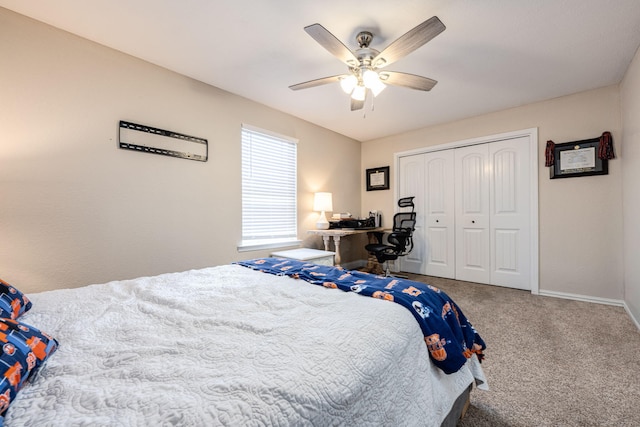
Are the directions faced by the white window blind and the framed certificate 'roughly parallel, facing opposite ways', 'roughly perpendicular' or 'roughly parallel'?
roughly perpendicular

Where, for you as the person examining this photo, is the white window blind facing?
facing the viewer and to the right of the viewer

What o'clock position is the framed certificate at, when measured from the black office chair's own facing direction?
The framed certificate is roughly at 8 o'clock from the black office chair.

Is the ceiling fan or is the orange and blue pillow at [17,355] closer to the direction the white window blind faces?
the ceiling fan

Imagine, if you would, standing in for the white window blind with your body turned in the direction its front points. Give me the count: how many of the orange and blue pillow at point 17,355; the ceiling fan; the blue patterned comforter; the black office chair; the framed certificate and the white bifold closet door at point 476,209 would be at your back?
0

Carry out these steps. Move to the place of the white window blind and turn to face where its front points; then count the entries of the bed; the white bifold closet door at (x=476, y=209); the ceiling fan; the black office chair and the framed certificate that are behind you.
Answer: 0

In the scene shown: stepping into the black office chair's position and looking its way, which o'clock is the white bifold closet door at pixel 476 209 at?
The white bifold closet door is roughly at 7 o'clock from the black office chair.

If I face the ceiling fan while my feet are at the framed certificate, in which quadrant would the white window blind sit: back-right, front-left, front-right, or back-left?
front-right

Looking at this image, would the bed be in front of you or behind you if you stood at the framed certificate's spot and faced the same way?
in front

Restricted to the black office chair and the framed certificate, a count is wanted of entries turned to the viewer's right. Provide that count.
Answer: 0

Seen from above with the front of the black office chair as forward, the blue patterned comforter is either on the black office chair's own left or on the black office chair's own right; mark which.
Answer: on the black office chair's own left

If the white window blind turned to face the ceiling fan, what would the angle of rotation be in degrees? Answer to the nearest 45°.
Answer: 0° — it already faces it
